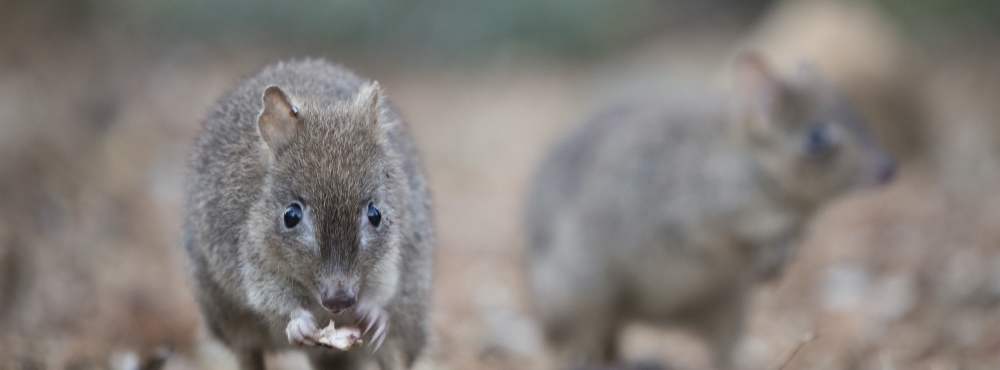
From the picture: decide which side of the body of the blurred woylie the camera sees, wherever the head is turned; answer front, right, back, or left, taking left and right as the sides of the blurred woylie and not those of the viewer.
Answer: right

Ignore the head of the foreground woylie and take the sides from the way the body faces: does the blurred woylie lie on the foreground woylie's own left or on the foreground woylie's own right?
on the foreground woylie's own left

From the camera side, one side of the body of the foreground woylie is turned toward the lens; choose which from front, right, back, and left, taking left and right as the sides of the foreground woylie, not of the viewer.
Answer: front

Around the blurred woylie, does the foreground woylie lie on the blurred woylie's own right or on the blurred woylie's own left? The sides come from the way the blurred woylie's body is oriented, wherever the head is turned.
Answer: on the blurred woylie's own right
